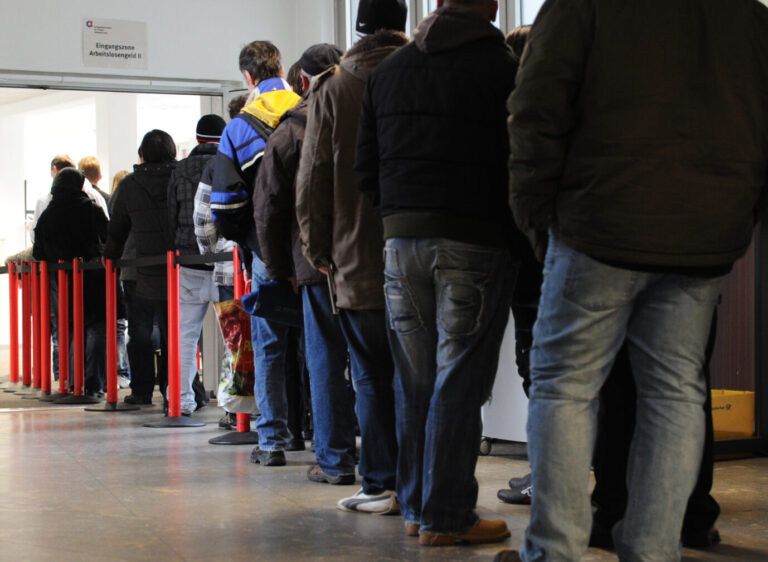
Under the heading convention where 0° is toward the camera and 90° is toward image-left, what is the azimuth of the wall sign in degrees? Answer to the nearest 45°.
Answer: approximately 0°

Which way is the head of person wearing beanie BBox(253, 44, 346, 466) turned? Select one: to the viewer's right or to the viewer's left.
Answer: to the viewer's left
